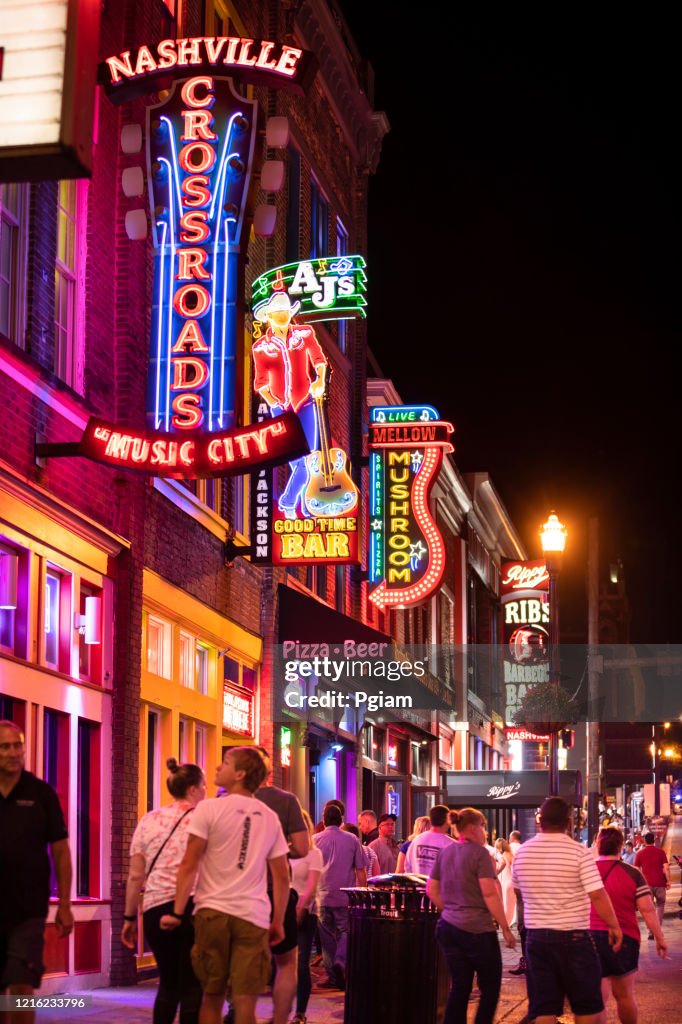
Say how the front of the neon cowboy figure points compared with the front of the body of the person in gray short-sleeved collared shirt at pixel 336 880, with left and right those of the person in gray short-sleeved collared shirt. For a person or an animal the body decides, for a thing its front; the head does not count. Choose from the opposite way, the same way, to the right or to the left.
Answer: the opposite way

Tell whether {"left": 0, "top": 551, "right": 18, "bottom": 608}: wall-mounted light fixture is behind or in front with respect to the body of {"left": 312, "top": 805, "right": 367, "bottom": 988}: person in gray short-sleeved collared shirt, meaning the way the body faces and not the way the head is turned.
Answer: behind

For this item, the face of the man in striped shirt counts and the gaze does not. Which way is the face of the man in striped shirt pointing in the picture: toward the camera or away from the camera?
away from the camera

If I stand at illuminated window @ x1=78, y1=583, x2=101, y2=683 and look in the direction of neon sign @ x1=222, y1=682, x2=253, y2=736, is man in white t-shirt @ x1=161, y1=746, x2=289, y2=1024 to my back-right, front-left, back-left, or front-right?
back-right

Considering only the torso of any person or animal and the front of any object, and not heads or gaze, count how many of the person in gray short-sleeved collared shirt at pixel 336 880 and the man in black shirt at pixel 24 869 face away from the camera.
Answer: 1

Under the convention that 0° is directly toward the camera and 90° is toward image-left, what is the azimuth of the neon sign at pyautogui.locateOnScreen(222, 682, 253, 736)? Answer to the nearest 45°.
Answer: approximately 315°

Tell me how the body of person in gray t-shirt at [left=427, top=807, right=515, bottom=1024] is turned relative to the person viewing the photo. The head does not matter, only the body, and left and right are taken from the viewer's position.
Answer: facing away from the viewer and to the right of the viewer

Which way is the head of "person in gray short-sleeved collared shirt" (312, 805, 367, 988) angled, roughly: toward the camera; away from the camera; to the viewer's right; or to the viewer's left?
away from the camera

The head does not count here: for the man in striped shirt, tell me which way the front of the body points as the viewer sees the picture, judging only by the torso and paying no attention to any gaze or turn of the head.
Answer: away from the camera
